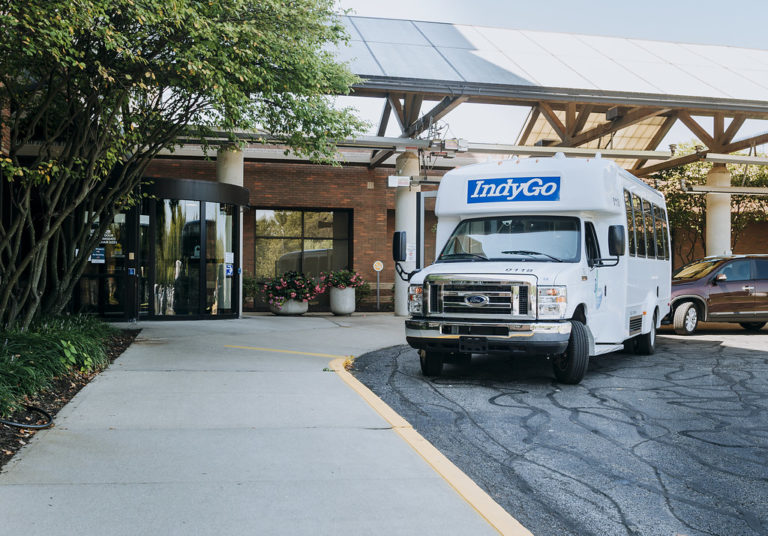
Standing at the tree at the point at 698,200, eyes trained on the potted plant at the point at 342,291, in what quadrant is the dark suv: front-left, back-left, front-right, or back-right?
front-left

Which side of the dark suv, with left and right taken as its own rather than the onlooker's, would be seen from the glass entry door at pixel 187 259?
front

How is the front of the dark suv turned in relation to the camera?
facing the viewer and to the left of the viewer

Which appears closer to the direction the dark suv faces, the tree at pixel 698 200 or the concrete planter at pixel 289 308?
the concrete planter

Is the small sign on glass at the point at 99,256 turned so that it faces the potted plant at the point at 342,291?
no

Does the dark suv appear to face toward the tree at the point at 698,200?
no

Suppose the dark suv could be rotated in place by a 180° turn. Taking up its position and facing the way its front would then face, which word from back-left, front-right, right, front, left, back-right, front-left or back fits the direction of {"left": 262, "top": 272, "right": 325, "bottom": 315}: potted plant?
back-left

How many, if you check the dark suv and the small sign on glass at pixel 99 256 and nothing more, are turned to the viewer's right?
0

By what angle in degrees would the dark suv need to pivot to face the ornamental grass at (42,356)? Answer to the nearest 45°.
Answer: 0° — it already faces it

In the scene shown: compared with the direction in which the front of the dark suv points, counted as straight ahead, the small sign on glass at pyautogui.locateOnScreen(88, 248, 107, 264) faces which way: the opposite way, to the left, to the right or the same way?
to the left

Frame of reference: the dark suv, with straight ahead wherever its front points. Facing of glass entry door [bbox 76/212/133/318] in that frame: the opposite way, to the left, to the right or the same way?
to the left

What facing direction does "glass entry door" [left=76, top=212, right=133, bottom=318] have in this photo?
toward the camera

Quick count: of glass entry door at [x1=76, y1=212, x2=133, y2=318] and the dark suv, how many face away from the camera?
0

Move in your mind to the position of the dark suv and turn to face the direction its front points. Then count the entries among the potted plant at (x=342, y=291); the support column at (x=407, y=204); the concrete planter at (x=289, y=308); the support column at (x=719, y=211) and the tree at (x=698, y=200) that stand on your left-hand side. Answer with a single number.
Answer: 0

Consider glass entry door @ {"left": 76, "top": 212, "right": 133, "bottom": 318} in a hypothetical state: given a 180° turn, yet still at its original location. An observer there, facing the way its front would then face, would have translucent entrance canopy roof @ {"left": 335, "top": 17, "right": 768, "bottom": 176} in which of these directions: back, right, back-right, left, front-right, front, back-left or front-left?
right

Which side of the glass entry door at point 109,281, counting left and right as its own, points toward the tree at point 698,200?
left

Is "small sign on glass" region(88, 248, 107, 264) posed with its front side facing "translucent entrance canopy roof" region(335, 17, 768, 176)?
no
